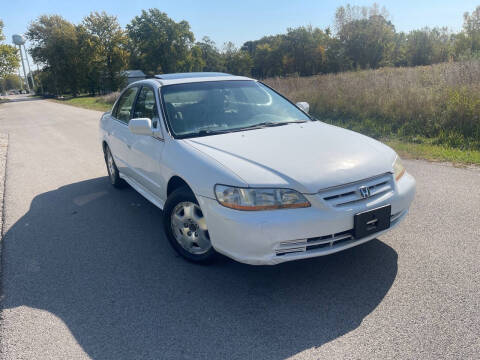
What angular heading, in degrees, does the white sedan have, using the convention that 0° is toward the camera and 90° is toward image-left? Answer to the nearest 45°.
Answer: approximately 315°
